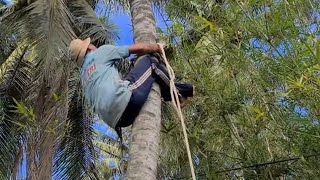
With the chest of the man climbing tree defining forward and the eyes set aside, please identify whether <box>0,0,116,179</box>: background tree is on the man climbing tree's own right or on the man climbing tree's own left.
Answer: on the man climbing tree's own left

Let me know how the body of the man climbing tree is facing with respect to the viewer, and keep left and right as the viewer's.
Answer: facing away from the viewer and to the right of the viewer
